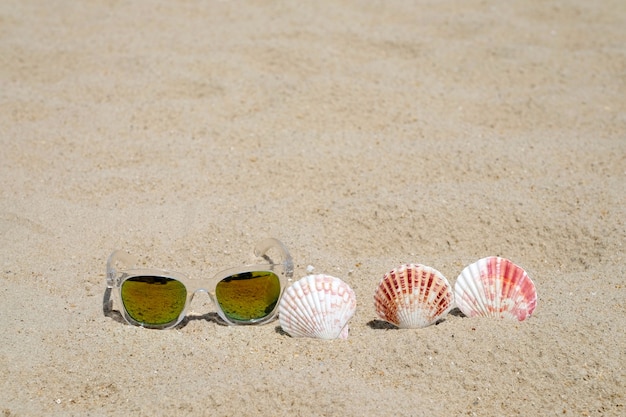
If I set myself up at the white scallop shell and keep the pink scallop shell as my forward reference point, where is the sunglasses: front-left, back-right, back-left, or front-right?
back-left

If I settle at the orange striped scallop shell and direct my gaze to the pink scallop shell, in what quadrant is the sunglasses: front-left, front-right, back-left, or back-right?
back-left

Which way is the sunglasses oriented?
toward the camera

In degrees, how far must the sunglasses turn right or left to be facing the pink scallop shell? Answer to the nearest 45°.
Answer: approximately 90° to its left

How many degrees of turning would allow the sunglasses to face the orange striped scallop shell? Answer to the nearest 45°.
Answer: approximately 90° to its left
